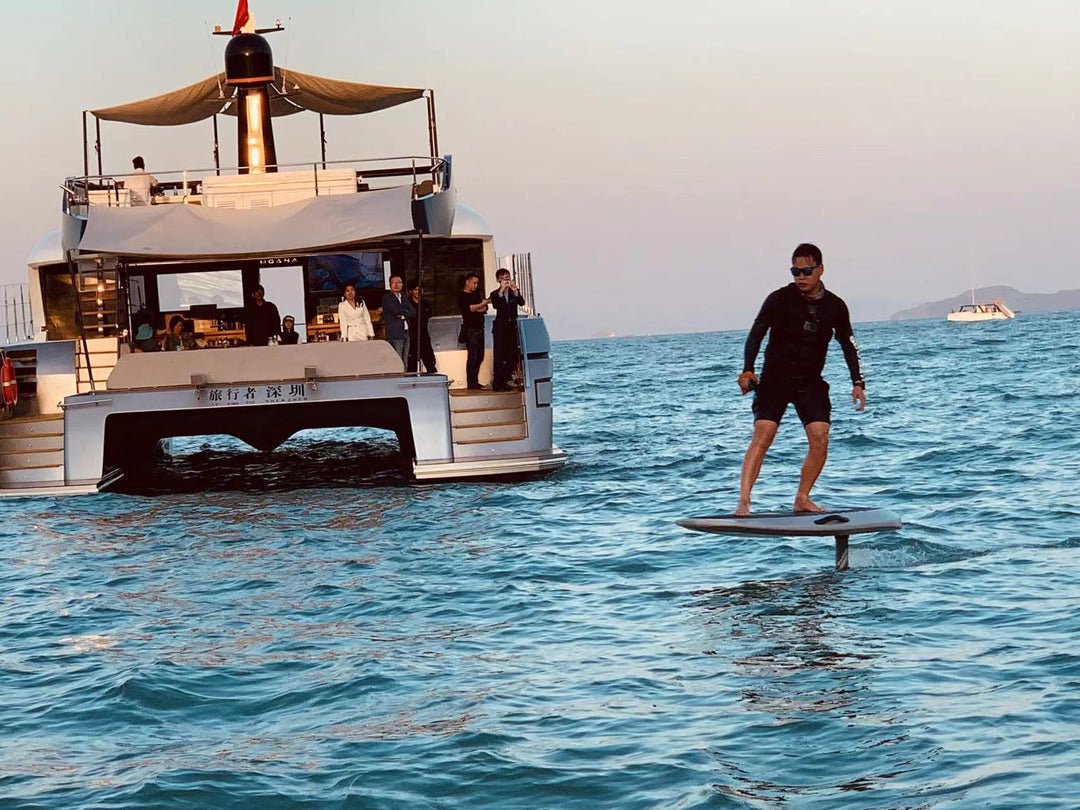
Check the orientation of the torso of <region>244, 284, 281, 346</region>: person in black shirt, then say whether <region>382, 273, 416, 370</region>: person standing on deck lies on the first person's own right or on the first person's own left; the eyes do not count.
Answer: on the first person's own left

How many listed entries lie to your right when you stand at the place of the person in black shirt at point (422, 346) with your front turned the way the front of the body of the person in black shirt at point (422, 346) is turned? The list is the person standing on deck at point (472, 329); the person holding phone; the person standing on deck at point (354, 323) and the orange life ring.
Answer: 2

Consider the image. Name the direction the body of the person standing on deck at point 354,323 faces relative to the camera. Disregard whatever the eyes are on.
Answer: toward the camera

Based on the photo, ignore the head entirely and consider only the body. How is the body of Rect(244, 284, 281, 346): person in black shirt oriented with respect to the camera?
toward the camera

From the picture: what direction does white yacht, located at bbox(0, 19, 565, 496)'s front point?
away from the camera

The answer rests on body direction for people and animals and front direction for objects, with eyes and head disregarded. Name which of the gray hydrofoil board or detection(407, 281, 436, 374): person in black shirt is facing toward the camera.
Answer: the person in black shirt

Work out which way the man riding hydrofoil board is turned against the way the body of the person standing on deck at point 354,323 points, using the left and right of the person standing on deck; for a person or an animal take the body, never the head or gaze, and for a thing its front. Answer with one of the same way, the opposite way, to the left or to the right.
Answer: the same way

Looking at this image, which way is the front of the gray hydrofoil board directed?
to the viewer's left

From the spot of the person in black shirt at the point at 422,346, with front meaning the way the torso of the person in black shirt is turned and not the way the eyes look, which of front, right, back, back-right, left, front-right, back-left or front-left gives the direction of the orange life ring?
right

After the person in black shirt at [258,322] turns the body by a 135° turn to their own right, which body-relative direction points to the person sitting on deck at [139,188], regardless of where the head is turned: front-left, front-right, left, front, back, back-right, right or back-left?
front

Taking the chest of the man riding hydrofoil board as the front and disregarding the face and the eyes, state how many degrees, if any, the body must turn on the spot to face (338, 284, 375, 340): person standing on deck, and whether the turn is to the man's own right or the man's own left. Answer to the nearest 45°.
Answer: approximately 135° to the man's own right

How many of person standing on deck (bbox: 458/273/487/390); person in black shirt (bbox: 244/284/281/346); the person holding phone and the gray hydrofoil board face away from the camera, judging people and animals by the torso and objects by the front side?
0

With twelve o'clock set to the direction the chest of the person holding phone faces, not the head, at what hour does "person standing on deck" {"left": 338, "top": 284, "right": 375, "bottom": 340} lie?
The person standing on deck is roughly at 3 o'clock from the person holding phone.

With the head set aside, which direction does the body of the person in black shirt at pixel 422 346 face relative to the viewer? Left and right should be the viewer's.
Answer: facing the viewer
